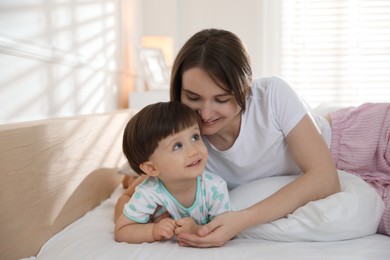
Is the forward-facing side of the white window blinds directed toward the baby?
yes

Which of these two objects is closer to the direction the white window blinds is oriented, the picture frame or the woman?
the woman

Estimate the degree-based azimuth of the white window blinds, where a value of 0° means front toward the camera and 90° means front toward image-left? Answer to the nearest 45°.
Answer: approximately 0°

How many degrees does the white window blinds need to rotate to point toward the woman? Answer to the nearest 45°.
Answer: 0° — it already faces them

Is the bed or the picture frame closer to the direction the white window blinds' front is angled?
the bed

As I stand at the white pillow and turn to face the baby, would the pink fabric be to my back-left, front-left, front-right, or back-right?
back-right

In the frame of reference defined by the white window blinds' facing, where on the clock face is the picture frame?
The picture frame is roughly at 2 o'clock from the white window blinds.
